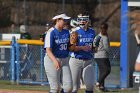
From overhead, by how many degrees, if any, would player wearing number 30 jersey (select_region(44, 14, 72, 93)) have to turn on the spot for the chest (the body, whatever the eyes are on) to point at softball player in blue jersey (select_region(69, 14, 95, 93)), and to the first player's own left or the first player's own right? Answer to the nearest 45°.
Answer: approximately 90° to the first player's own left

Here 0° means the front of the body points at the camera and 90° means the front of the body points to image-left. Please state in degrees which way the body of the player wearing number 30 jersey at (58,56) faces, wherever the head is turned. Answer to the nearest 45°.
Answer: approximately 315°
